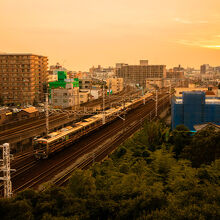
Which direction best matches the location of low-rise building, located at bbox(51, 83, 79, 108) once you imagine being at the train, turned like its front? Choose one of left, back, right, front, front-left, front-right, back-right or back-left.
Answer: back-right

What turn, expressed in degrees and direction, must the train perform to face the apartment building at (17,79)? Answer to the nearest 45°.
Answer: approximately 135° to its right

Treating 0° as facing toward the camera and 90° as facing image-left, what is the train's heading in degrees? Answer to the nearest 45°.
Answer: approximately 45°

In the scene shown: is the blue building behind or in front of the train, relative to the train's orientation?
behind
